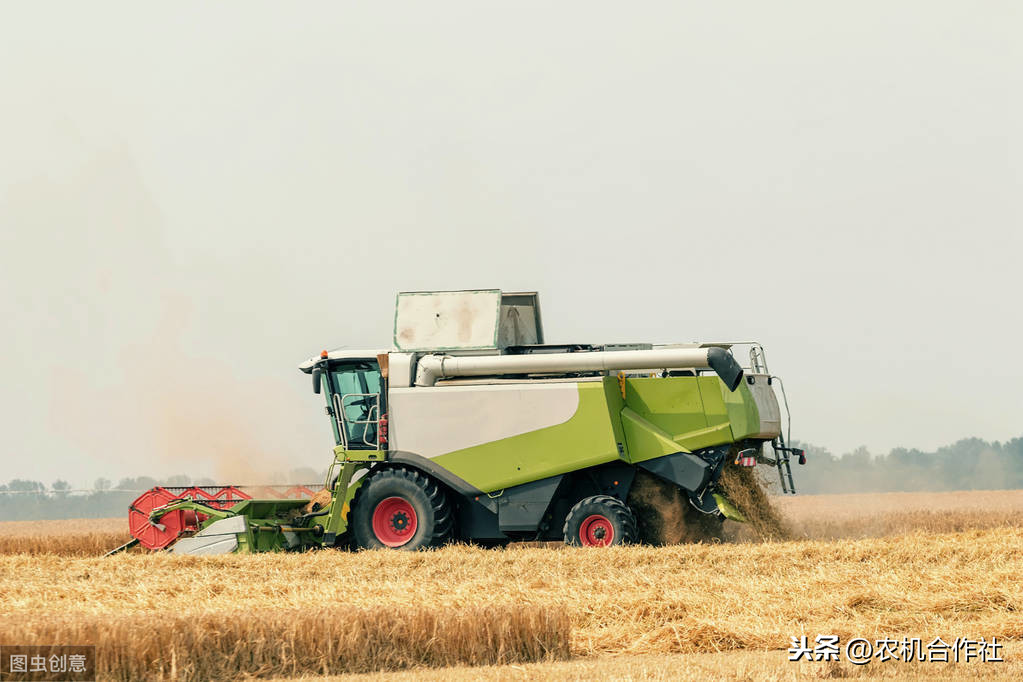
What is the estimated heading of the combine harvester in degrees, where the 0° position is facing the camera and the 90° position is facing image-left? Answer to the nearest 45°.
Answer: approximately 90°
